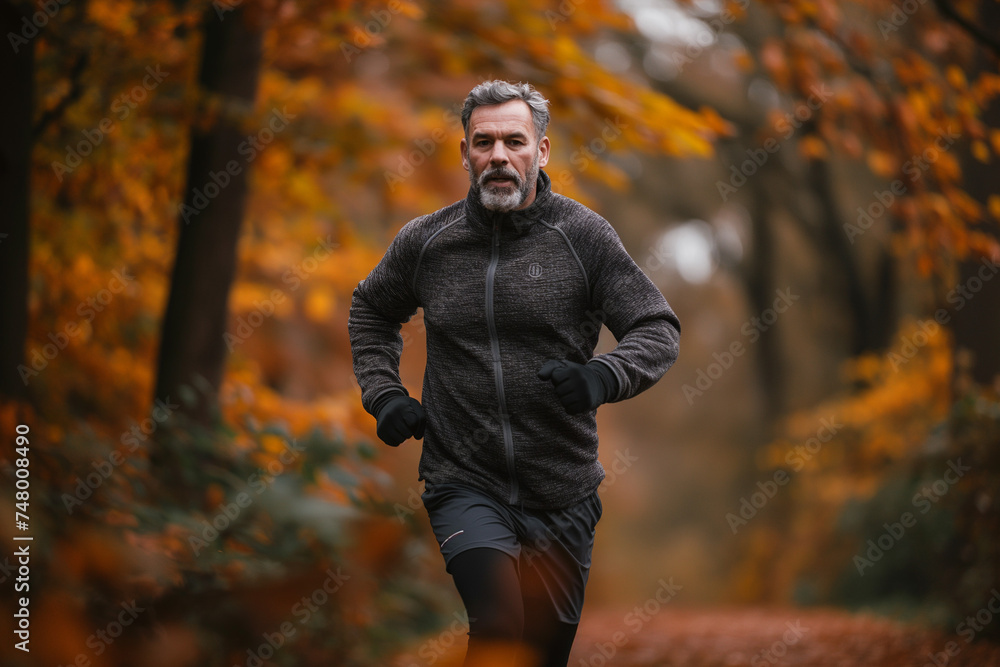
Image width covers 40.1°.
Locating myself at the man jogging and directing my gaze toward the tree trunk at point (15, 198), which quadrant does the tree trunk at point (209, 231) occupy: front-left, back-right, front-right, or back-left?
front-right

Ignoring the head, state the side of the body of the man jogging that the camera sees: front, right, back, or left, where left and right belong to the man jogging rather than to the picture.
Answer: front

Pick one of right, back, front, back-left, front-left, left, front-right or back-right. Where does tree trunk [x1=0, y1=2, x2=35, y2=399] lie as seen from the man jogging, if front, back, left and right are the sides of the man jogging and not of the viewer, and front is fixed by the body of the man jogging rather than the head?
back-right

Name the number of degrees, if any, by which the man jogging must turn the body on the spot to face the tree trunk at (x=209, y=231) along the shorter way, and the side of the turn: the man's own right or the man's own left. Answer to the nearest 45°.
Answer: approximately 135° to the man's own right
